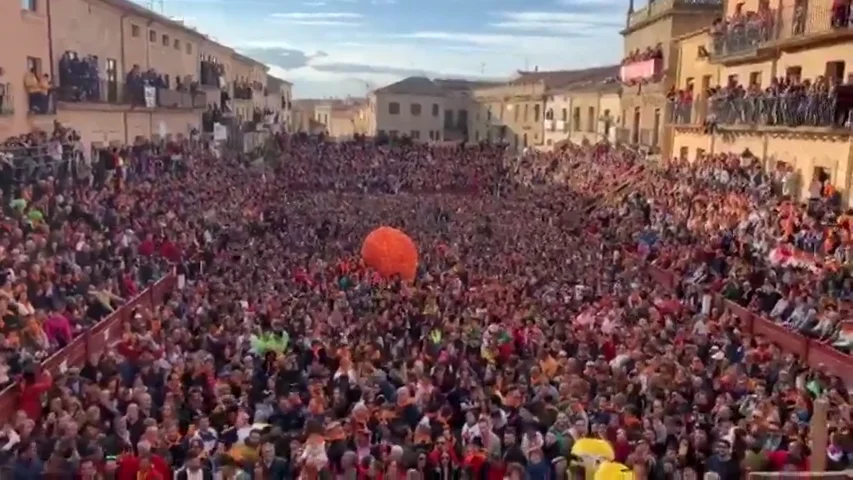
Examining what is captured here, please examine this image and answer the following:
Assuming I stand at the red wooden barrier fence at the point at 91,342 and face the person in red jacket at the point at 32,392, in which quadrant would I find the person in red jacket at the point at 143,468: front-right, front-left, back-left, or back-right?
front-left

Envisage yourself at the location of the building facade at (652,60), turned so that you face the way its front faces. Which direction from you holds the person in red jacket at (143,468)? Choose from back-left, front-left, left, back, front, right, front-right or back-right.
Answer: front-left

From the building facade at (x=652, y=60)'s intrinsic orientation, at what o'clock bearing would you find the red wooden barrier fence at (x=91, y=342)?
The red wooden barrier fence is roughly at 11 o'clock from the building facade.

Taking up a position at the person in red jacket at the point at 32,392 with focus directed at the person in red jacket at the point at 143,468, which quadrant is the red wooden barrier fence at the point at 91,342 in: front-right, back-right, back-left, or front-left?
back-left

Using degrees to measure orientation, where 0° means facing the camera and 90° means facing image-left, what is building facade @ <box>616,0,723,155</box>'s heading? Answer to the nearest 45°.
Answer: approximately 45°

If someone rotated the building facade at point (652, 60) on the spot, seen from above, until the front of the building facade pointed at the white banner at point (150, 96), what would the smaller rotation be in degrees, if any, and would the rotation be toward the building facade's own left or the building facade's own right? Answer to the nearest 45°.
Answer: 0° — it already faces it

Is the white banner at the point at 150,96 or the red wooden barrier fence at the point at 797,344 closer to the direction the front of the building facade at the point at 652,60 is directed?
the white banner

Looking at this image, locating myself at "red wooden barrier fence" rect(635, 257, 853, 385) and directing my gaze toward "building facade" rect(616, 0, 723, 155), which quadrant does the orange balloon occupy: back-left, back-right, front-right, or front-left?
front-left

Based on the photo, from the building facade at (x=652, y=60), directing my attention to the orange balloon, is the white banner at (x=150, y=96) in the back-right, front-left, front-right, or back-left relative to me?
front-right

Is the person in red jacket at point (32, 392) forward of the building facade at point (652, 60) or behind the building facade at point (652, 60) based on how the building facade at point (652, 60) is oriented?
forward

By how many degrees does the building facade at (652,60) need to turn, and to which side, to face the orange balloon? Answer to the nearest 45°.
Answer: approximately 45° to its left

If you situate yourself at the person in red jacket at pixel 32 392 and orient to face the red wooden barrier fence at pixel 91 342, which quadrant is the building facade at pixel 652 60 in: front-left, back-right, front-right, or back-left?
front-right
